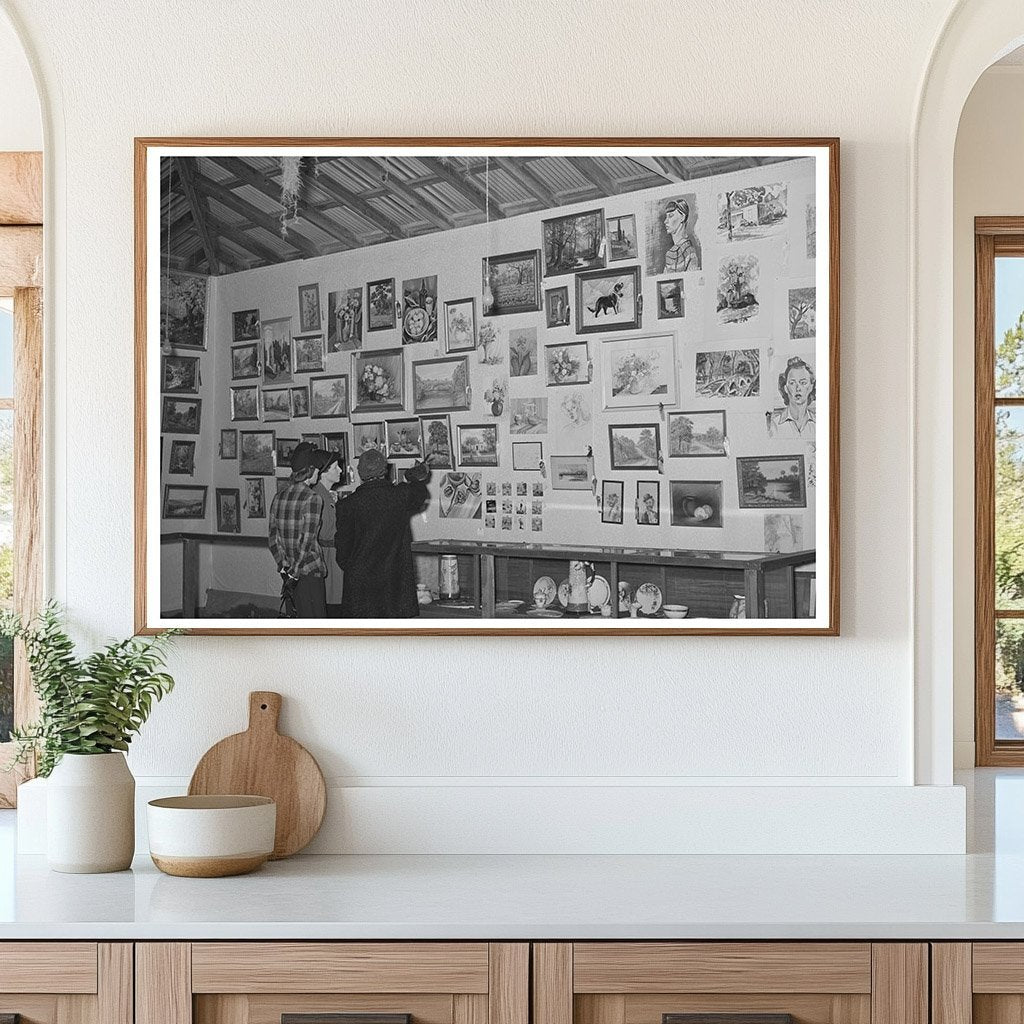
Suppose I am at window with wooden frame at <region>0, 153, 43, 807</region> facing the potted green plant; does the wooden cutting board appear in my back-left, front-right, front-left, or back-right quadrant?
front-left

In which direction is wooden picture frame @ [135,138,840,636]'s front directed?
toward the camera

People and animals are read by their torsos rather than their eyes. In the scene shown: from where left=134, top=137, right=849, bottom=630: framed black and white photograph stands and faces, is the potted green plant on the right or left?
on its right

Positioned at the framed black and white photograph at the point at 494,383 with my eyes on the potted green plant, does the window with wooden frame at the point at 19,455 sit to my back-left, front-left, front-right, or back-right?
front-right
